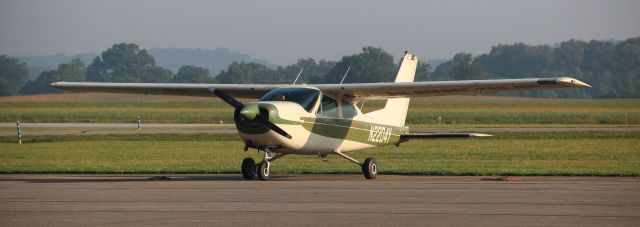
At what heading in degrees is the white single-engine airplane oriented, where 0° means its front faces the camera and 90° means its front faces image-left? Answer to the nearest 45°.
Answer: approximately 45°
